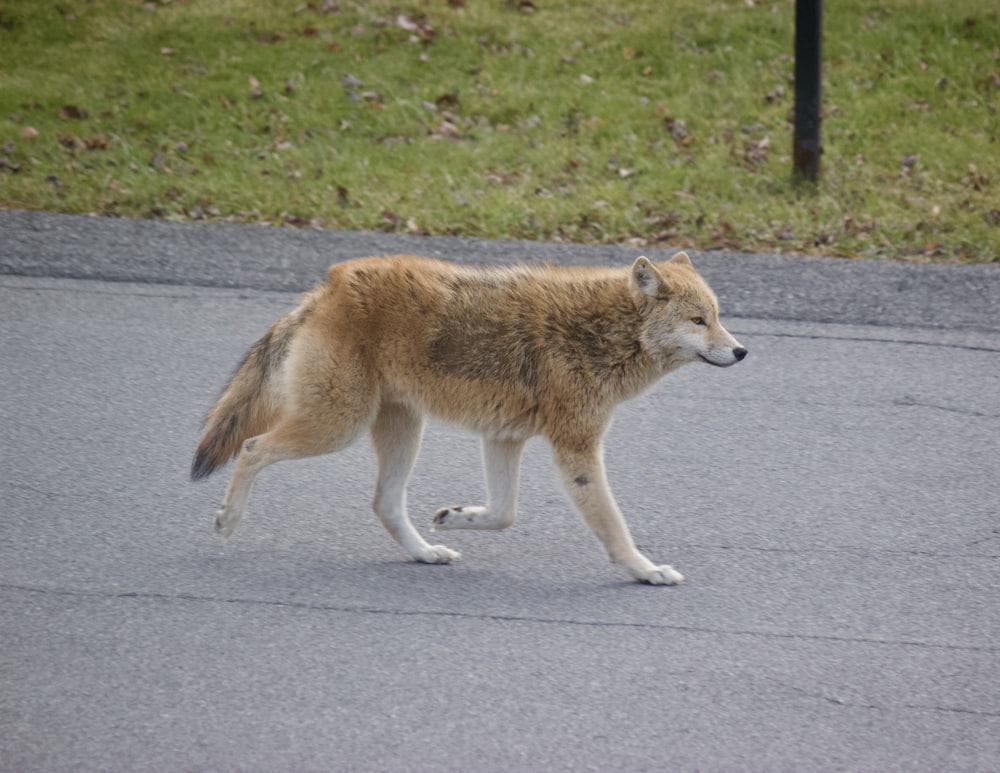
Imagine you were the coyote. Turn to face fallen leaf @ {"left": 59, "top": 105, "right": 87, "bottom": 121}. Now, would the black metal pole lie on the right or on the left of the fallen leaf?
right

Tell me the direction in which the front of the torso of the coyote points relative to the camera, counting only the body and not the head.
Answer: to the viewer's right

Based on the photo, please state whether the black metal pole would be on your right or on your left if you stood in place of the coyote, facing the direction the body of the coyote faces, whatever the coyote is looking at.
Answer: on your left

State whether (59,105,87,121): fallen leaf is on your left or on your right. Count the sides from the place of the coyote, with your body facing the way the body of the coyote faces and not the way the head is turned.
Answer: on your left

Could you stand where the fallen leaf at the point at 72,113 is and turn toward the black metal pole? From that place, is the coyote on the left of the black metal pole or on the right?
right

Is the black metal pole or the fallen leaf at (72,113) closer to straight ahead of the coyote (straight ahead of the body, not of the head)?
the black metal pole
